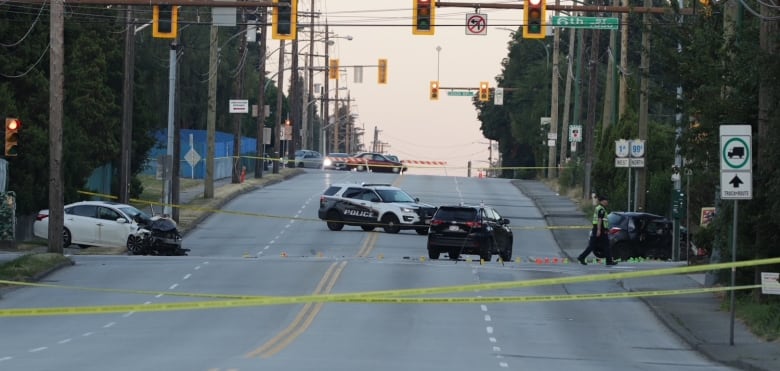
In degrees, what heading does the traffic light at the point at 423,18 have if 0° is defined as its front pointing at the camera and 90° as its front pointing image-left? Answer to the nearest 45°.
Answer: approximately 0°

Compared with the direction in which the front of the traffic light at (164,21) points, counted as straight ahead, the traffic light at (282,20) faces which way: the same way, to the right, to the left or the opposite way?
the same way

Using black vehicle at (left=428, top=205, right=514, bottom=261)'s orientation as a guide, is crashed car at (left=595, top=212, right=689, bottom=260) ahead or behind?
ahead

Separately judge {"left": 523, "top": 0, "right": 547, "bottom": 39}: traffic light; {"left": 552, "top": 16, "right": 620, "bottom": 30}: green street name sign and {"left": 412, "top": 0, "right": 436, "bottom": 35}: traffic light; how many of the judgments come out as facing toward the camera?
3

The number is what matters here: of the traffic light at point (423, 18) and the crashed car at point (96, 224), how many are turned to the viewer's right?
1

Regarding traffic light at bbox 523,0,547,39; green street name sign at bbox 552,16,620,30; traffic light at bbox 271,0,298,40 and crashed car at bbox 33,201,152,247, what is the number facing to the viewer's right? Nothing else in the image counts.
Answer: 1

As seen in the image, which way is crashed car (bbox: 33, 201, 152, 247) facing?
to the viewer's right

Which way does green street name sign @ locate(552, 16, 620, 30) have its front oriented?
toward the camera

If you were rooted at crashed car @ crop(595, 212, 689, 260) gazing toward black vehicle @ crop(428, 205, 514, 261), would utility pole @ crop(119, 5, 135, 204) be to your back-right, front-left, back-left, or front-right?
front-right

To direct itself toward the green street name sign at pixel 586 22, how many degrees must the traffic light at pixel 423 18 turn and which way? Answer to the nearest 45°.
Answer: approximately 135° to its left

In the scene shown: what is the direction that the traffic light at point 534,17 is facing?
toward the camera
